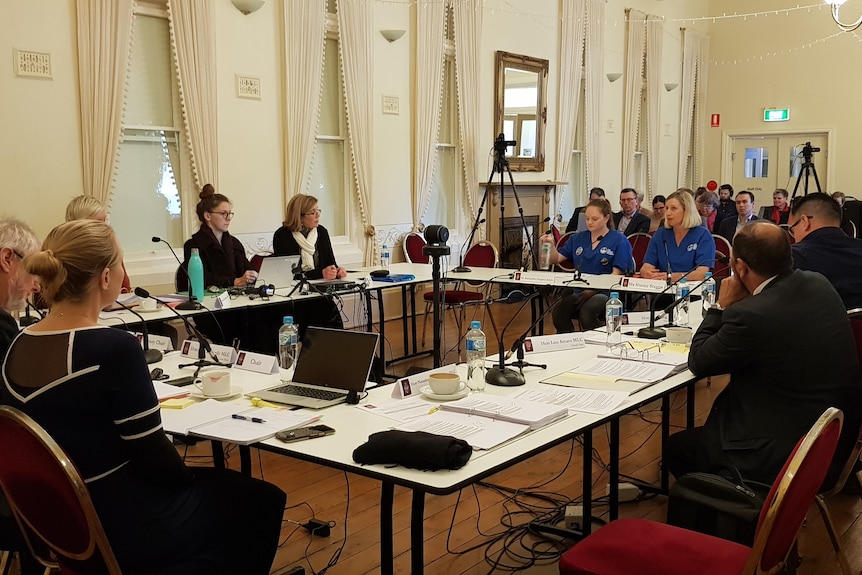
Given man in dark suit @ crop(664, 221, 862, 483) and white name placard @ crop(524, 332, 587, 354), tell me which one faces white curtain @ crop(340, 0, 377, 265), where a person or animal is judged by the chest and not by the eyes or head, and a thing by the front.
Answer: the man in dark suit

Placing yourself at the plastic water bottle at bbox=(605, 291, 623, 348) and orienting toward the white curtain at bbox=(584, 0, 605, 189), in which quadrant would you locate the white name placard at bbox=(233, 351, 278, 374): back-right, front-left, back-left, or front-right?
back-left

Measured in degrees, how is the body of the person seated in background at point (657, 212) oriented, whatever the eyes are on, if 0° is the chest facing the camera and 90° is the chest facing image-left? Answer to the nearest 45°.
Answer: approximately 0°

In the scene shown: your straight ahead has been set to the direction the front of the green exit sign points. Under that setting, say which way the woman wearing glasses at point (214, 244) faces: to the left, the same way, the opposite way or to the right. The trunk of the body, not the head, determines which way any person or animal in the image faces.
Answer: to the left

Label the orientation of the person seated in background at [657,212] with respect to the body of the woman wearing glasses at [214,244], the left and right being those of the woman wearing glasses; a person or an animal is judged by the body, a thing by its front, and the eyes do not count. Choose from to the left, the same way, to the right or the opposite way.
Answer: to the right

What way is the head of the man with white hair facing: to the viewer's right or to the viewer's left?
to the viewer's right

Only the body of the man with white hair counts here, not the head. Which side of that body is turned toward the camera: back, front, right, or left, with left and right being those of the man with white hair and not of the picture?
right
